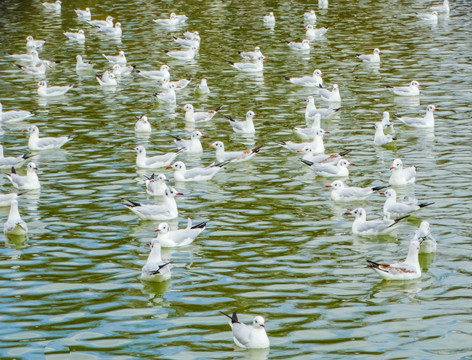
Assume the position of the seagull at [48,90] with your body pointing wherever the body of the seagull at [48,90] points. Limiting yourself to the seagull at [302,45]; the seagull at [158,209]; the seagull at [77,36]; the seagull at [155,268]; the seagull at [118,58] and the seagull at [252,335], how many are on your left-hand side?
3

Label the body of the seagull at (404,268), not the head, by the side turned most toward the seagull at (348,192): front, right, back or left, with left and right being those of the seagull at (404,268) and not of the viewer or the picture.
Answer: left

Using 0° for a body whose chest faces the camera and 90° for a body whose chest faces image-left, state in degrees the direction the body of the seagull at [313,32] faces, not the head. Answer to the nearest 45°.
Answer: approximately 90°

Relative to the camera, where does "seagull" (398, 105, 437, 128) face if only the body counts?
to the viewer's right

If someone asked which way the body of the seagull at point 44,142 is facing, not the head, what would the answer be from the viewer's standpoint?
to the viewer's left

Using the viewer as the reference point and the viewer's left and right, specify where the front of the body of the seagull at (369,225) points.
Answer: facing to the left of the viewer

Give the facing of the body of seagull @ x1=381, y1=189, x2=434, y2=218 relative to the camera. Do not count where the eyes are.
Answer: to the viewer's left

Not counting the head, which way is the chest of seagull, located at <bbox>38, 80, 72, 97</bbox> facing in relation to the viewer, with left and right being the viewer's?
facing to the left of the viewer
